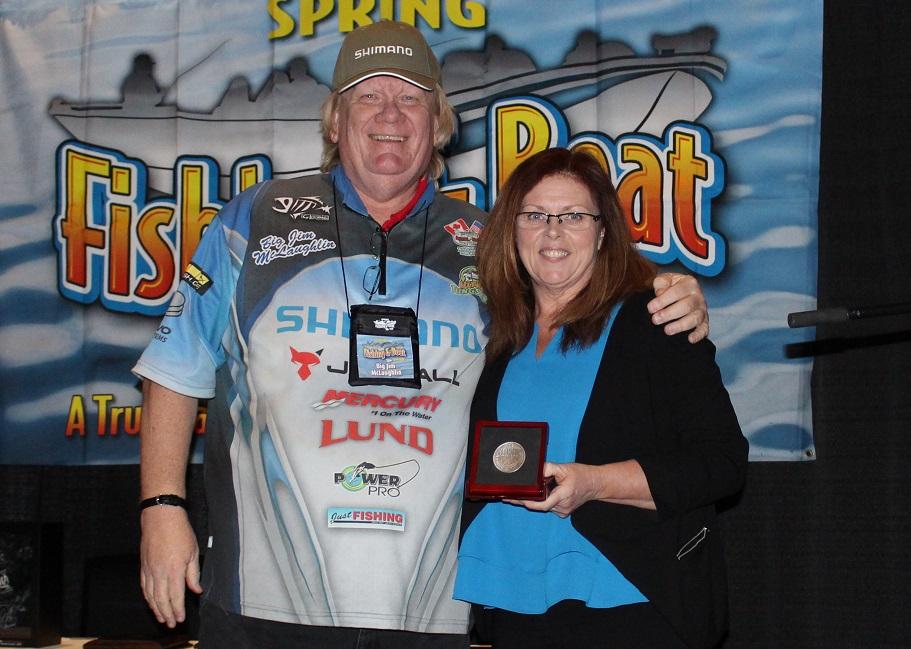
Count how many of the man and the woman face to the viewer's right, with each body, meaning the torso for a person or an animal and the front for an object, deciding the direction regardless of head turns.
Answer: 0

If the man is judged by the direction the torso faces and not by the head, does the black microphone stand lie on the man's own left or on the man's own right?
on the man's own left
